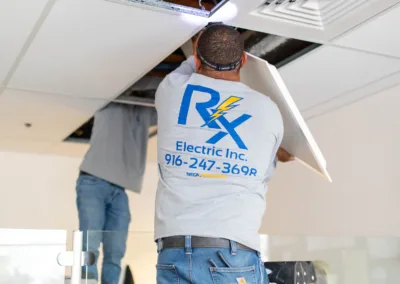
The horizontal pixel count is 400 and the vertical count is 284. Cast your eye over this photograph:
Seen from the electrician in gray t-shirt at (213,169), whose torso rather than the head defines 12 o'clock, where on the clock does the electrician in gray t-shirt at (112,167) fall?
the electrician in gray t-shirt at (112,167) is roughly at 11 o'clock from the electrician in gray t-shirt at (213,169).

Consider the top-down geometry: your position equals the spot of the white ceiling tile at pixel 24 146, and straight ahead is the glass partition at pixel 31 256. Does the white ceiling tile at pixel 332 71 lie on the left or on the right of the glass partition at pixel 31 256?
left

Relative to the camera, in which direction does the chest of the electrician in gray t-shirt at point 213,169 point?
away from the camera

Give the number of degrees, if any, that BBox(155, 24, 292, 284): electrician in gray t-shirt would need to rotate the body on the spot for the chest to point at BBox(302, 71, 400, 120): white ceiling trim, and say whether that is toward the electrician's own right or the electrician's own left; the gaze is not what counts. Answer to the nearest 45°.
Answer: approximately 45° to the electrician's own right

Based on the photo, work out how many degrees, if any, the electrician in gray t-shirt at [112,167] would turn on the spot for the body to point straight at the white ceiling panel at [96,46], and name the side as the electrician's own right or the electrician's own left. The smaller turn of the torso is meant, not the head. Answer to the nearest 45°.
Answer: approximately 45° to the electrician's own right
